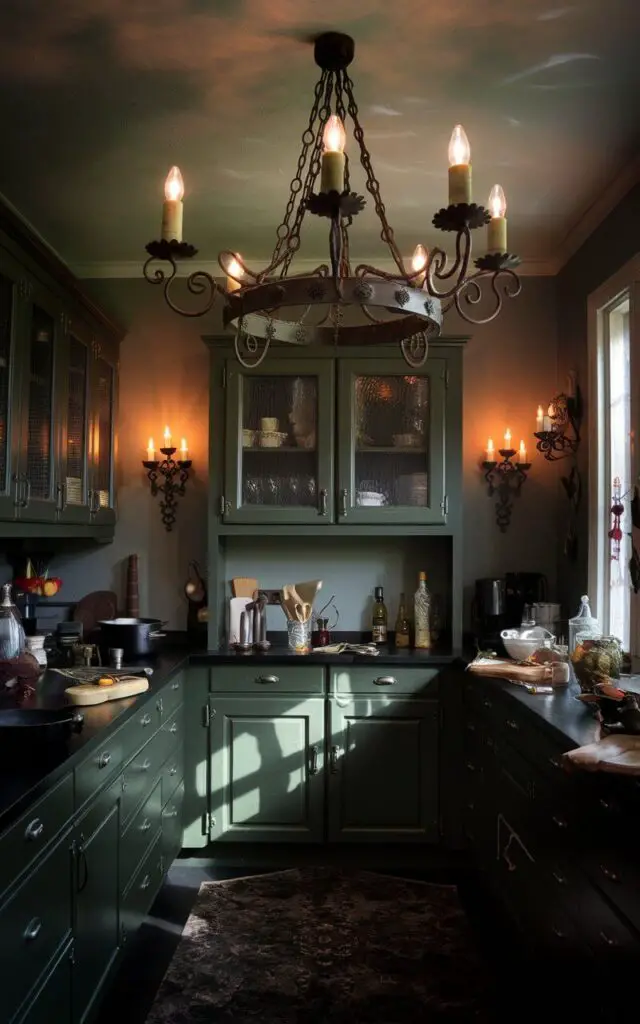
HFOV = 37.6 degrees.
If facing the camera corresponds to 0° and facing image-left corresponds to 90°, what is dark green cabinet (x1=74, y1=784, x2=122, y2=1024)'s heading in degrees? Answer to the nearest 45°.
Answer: approximately 270°

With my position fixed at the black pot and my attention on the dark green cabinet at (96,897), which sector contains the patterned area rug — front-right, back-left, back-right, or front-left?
front-left

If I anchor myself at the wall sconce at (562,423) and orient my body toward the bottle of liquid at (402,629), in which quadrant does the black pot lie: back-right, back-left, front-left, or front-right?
front-left

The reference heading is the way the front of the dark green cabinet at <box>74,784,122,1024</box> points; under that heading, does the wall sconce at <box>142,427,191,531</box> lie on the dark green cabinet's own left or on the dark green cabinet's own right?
on the dark green cabinet's own left

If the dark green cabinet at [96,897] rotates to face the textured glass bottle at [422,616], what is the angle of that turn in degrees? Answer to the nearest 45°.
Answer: approximately 45° to its left

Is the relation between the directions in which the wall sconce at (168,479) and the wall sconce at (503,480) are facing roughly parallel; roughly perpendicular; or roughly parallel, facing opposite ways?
roughly parallel

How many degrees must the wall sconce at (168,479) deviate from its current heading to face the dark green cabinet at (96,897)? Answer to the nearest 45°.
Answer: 0° — it already faces it

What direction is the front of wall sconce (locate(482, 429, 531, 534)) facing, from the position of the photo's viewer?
facing the viewer

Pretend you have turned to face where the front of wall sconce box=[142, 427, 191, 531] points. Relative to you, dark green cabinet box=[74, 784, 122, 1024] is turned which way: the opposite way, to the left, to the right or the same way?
to the left

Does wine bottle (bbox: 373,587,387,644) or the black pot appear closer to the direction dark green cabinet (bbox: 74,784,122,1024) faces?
the wine bottle

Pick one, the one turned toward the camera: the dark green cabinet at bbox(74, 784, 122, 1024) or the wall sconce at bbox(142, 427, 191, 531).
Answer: the wall sconce

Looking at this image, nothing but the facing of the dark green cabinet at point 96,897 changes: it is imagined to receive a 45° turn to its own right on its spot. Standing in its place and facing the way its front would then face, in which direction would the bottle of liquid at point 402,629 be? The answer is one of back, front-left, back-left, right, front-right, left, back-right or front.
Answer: left
